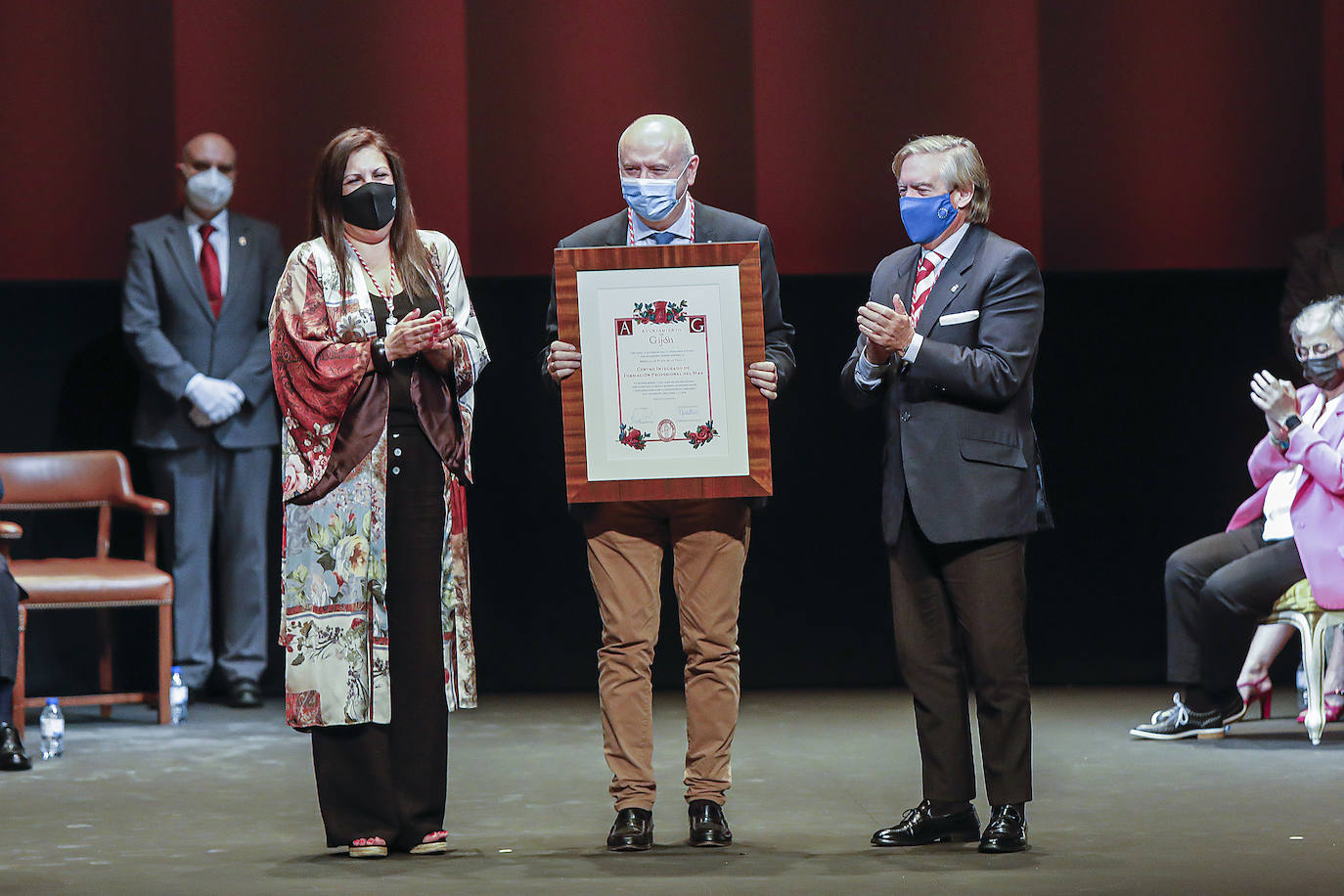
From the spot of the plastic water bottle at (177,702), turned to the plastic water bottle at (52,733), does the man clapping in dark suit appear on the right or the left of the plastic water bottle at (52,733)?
left

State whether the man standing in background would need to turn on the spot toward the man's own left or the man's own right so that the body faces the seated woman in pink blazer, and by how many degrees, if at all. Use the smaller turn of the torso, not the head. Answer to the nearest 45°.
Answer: approximately 45° to the man's own left

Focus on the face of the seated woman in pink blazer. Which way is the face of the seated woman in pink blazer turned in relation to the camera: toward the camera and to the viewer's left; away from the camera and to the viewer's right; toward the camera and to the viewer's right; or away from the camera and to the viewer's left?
toward the camera and to the viewer's left

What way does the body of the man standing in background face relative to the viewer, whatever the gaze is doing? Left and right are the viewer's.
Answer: facing the viewer

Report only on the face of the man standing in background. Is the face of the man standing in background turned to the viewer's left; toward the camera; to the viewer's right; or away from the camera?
toward the camera

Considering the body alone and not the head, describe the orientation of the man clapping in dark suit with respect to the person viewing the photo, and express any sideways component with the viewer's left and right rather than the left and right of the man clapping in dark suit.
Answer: facing the viewer and to the left of the viewer

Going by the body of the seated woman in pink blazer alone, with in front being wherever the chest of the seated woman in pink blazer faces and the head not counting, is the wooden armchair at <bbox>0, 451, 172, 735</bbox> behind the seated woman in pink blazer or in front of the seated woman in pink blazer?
in front

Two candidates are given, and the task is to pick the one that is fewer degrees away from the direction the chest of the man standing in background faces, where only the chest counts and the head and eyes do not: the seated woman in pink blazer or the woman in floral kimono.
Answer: the woman in floral kimono

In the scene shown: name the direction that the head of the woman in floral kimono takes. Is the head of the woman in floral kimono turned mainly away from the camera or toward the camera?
toward the camera

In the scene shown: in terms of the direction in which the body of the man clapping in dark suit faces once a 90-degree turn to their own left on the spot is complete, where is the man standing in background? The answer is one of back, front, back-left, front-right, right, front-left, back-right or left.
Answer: back

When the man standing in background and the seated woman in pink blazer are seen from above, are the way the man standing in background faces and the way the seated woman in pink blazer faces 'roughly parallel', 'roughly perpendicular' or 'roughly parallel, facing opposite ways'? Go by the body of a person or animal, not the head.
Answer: roughly perpendicular

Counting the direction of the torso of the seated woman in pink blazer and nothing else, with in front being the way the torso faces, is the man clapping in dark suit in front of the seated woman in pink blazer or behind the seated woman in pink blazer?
in front

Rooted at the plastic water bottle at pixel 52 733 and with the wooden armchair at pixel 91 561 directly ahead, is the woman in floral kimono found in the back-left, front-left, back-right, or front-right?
back-right

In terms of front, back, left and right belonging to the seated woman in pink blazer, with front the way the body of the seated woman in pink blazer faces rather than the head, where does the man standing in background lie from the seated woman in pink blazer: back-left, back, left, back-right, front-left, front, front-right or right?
front-right

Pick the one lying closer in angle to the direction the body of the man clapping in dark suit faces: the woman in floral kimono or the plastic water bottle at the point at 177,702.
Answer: the woman in floral kimono
